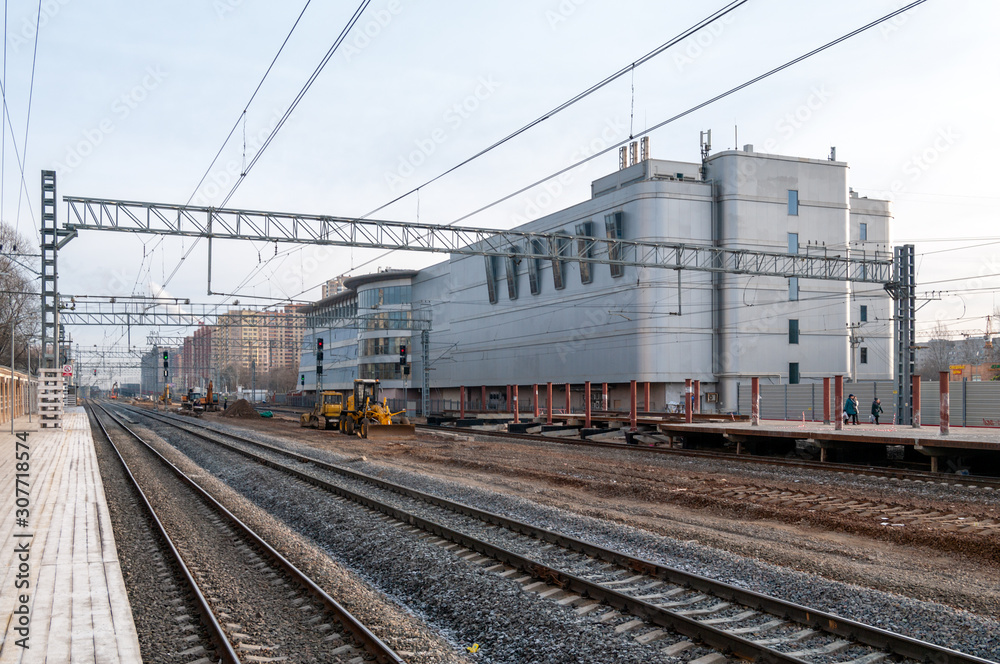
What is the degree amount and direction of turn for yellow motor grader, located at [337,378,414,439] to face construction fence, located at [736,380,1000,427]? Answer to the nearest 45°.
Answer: approximately 45° to its left

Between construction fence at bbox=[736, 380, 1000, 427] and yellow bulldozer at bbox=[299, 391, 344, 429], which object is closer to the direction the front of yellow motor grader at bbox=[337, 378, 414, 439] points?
the construction fence

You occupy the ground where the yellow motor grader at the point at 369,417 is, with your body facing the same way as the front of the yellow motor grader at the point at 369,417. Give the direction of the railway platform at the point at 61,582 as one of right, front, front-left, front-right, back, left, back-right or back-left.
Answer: front-right

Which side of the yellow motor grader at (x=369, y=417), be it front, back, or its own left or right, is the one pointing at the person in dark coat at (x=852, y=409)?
front

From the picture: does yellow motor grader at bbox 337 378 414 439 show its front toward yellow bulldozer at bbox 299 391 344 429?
no

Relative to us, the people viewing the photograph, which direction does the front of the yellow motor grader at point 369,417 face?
facing the viewer and to the right of the viewer

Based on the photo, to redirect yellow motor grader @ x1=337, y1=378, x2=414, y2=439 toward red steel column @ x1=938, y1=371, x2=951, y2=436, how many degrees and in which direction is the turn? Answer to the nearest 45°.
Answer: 0° — it already faces it

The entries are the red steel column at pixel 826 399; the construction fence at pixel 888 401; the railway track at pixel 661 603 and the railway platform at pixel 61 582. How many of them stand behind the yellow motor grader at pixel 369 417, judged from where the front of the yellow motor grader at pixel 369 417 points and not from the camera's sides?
0

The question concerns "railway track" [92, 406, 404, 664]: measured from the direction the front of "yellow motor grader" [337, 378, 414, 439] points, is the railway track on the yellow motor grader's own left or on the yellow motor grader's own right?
on the yellow motor grader's own right
